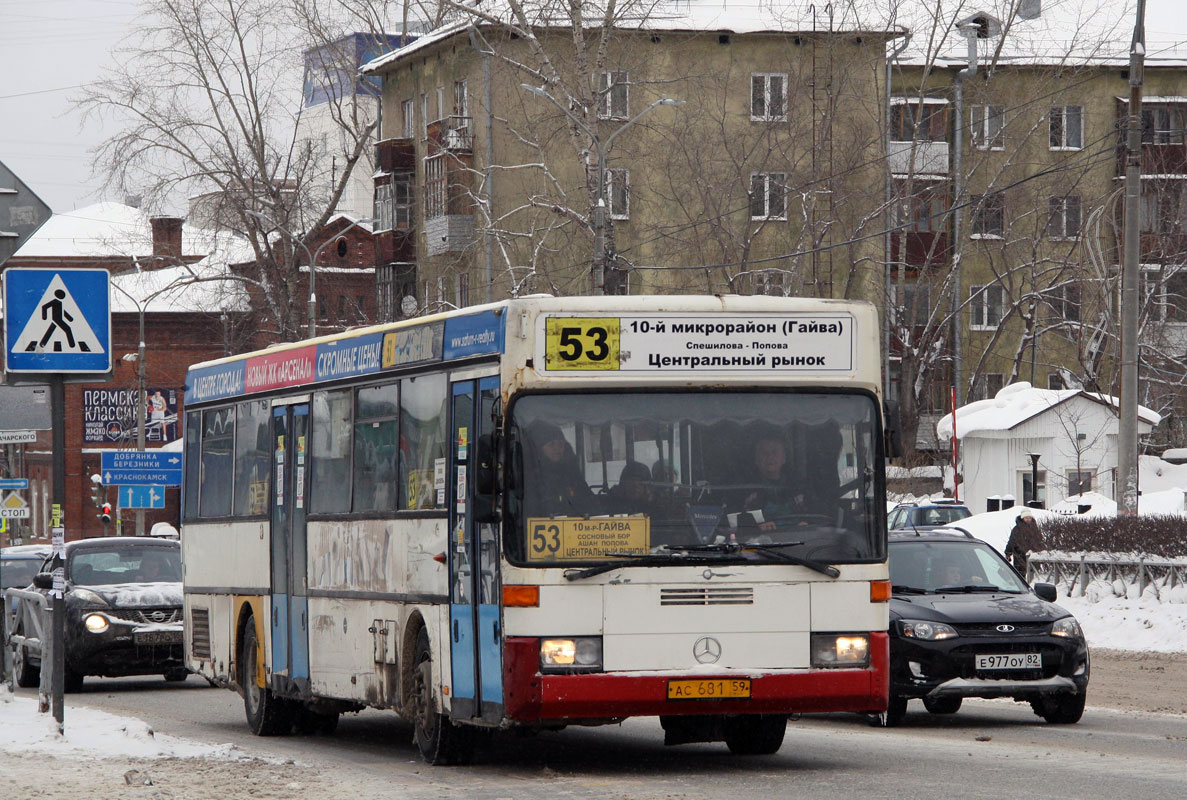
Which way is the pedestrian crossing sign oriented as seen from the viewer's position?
toward the camera

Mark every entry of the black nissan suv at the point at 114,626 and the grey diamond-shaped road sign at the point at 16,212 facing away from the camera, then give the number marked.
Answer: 1

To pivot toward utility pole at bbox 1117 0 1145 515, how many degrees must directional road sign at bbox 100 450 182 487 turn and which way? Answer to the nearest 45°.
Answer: approximately 45° to its left

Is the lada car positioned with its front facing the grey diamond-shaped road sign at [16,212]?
no

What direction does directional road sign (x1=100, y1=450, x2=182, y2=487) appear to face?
toward the camera

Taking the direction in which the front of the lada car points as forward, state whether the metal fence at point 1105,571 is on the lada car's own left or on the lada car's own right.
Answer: on the lada car's own left

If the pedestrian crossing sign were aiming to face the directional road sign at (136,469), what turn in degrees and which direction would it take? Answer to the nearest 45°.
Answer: approximately 180°

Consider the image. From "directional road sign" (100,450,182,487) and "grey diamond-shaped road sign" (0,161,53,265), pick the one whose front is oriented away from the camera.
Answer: "grey diamond-shaped road sign" (0,161,53,265)

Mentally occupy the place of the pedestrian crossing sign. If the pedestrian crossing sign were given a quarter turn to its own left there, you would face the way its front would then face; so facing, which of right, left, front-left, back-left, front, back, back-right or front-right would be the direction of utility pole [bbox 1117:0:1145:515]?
front-left

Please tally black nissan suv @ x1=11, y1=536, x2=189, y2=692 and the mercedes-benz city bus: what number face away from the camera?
0

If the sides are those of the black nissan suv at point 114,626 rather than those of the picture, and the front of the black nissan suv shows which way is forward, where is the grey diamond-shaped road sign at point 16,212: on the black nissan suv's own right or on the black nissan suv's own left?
on the black nissan suv's own right

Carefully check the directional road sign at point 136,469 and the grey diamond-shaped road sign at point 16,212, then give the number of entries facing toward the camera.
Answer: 1

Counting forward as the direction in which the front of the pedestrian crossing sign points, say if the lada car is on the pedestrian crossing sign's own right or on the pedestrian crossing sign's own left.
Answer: on the pedestrian crossing sign's own left

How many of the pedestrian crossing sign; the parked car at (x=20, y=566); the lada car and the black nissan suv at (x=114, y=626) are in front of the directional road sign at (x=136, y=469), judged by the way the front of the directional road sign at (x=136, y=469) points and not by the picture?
4

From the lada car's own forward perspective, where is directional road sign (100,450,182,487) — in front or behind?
behind

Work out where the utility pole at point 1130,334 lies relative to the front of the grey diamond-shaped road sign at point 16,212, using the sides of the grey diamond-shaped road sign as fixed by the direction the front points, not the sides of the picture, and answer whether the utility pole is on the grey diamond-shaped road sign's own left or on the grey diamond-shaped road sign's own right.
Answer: on the grey diamond-shaped road sign's own right

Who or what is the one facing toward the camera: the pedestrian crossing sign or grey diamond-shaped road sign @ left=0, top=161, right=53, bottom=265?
the pedestrian crossing sign
